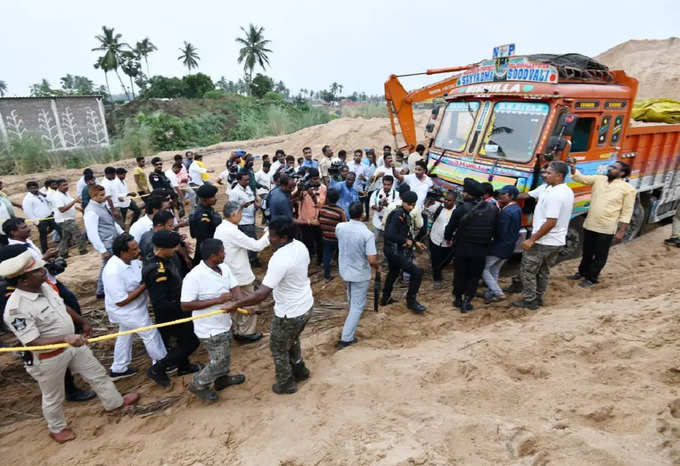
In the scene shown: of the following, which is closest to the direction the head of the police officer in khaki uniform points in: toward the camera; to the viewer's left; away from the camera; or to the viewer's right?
to the viewer's right

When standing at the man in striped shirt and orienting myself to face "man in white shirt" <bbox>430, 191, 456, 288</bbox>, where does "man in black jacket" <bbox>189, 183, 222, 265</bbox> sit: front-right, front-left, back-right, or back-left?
back-right

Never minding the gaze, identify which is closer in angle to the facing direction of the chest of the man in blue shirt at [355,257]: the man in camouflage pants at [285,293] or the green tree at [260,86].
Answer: the green tree

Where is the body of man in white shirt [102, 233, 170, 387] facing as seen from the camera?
to the viewer's right

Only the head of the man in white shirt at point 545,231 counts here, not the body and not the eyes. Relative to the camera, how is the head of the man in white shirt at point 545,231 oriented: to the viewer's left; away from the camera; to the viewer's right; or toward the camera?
to the viewer's left

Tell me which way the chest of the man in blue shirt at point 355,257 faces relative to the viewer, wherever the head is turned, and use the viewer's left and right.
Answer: facing away from the viewer

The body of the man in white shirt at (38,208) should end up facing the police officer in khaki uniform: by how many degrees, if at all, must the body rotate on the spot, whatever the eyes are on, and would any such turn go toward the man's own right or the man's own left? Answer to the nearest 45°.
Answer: approximately 45° to the man's own right

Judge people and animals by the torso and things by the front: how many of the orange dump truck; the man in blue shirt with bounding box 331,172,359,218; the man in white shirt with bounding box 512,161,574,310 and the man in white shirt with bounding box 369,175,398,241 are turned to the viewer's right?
0

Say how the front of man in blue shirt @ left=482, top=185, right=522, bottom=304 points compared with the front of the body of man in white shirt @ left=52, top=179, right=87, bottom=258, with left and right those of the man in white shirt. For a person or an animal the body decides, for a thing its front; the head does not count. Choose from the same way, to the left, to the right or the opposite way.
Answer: the opposite way

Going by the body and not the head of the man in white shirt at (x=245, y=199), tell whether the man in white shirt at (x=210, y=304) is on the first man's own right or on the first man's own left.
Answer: on the first man's own right

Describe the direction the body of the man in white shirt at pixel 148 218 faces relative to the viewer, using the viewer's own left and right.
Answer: facing to the right of the viewer

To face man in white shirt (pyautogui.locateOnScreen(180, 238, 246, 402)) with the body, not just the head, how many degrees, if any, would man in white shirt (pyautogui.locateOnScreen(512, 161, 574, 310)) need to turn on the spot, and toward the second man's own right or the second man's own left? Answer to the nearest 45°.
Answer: approximately 45° to the second man's own left

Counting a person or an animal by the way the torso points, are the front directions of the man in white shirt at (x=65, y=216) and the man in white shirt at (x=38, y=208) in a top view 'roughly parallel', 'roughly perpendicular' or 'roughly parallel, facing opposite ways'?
roughly parallel
